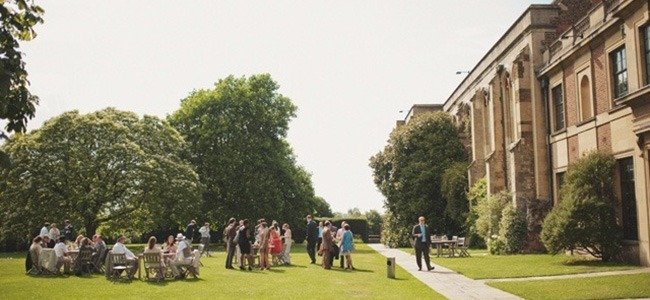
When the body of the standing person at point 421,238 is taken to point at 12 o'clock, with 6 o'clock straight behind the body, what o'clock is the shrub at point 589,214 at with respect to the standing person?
The shrub is roughly at 9 o'clock from the standing person.

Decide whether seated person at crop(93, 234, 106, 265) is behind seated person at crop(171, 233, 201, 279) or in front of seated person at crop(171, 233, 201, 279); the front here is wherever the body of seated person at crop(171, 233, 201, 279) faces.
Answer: in front

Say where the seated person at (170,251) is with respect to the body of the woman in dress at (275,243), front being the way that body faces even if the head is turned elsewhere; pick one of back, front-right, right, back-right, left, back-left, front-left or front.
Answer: front-left

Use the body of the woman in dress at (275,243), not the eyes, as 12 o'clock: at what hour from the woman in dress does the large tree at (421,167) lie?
The large tree is roughly at 4 o'clock from the woman in dress.

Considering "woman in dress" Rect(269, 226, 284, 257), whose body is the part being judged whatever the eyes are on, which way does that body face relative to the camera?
to the viewer's left

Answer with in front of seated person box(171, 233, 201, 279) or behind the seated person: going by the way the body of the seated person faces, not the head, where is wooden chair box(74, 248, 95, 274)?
in front

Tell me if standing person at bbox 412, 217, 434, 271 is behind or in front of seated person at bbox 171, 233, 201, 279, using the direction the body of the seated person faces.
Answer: behind

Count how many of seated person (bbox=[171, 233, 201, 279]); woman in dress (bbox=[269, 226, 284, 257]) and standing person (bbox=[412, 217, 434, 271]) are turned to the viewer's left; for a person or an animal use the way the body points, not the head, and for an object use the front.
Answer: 2

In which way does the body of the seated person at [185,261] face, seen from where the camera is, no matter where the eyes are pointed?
to the viewer's left

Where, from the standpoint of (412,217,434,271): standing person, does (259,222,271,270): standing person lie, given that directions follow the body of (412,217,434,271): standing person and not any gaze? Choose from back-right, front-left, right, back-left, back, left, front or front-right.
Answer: right
